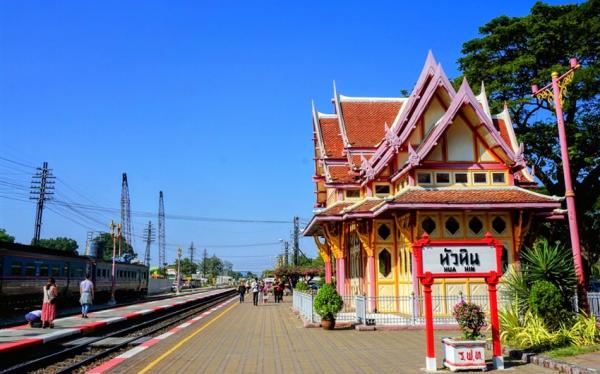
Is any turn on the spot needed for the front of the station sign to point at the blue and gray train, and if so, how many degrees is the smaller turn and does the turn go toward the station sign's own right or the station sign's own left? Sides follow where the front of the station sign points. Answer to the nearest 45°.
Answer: approximately 135° to the station sign's own right

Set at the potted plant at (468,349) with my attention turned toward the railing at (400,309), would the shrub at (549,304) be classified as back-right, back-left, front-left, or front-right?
front-right

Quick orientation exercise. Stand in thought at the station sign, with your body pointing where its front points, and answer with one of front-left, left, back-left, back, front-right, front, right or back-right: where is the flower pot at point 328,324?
back-right

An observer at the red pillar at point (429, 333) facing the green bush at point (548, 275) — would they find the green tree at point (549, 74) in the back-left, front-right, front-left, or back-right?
front-left

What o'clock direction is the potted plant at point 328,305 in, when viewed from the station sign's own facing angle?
The potted plant is roughly at 5 o'clock from the station sign.

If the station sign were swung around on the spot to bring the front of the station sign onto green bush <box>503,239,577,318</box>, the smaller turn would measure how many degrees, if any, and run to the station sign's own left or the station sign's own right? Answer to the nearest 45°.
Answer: approximately 135° to the station sign's own left

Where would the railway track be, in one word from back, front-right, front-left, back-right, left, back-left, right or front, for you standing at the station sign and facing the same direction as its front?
right

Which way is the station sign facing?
toward the camera

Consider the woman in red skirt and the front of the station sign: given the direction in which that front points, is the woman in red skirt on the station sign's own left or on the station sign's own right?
on the station sign's own right

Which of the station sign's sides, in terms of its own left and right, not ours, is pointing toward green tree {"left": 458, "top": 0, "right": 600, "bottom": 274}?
back
